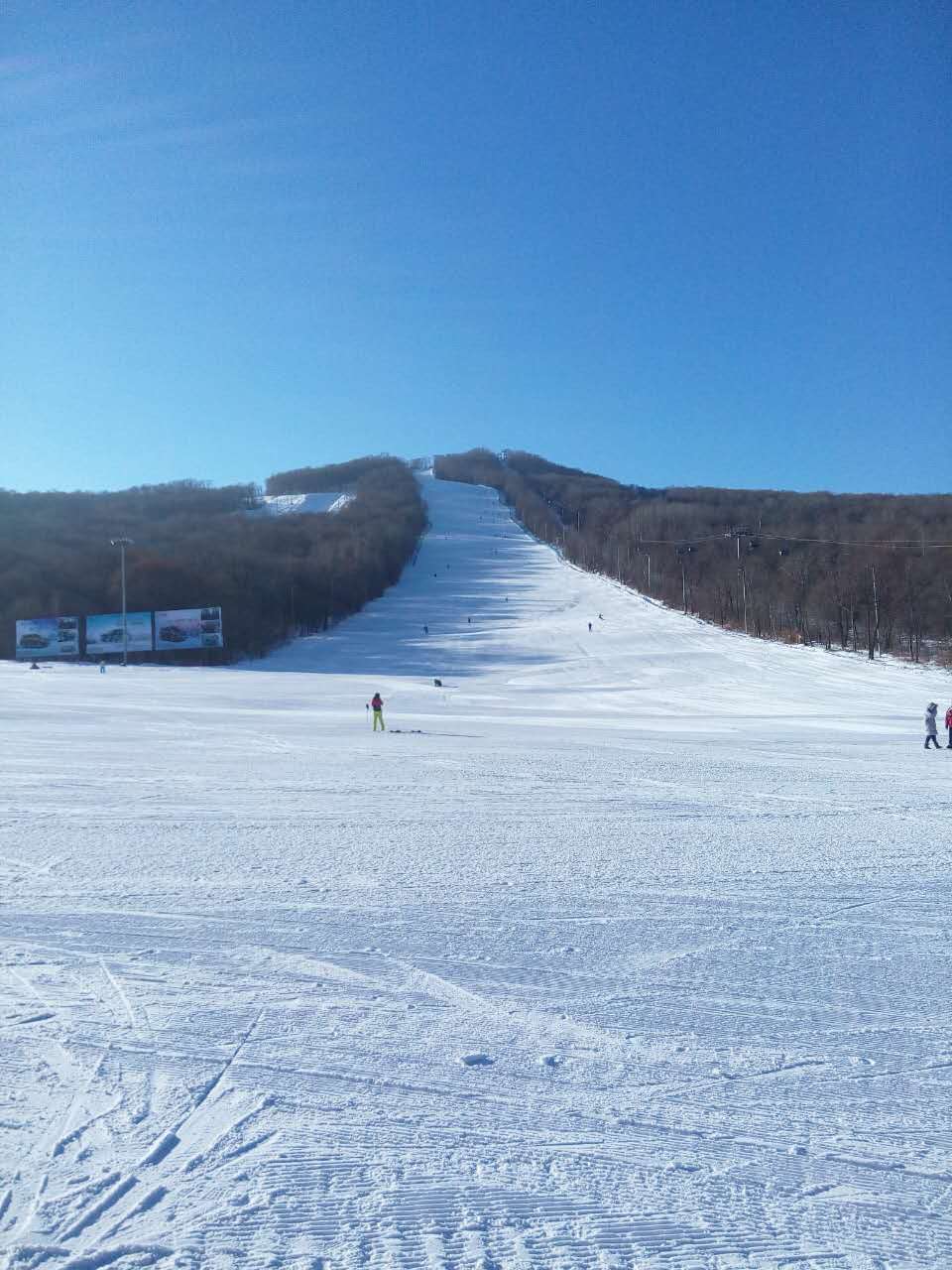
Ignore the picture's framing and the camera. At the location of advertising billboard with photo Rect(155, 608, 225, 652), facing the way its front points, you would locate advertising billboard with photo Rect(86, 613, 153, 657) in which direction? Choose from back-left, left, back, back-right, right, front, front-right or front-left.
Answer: right

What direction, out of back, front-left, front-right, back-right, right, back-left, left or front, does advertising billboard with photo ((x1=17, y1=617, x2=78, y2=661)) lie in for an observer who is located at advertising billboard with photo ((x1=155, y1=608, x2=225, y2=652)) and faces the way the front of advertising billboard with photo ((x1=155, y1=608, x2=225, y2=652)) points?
right

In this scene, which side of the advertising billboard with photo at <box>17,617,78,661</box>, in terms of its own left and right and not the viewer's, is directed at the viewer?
front

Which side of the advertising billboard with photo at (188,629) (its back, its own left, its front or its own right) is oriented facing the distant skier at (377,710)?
front

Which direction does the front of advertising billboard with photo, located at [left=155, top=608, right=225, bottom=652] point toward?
toward the camera

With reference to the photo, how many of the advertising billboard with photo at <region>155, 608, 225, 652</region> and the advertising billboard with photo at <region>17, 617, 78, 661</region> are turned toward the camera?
2

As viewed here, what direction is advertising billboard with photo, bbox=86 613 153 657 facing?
toward the camera

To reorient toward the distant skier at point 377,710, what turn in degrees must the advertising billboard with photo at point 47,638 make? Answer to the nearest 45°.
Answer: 0° — it already faces them

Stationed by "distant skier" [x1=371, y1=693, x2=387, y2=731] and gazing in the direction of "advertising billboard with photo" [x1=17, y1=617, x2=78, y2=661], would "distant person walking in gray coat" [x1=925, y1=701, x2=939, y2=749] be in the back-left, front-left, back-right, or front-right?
back-right

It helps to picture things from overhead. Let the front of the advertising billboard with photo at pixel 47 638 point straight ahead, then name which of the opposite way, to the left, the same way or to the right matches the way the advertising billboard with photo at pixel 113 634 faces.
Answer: the same way

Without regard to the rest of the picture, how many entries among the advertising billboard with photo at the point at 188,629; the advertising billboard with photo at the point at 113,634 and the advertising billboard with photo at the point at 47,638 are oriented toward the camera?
3

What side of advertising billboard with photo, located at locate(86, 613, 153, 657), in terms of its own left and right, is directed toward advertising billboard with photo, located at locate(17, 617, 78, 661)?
right

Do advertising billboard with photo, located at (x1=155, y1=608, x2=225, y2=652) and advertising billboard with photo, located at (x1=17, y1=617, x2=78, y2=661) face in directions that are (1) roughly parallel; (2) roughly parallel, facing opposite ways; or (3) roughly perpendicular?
roughly parallel

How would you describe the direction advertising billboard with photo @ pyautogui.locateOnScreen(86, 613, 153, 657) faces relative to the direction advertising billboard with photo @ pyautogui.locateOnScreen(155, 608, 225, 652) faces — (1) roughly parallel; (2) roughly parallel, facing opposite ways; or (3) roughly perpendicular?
roughly parallel

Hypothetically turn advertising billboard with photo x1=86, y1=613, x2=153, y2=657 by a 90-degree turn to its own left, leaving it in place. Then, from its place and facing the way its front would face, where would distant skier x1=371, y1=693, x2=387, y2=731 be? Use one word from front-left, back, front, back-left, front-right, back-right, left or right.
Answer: right
